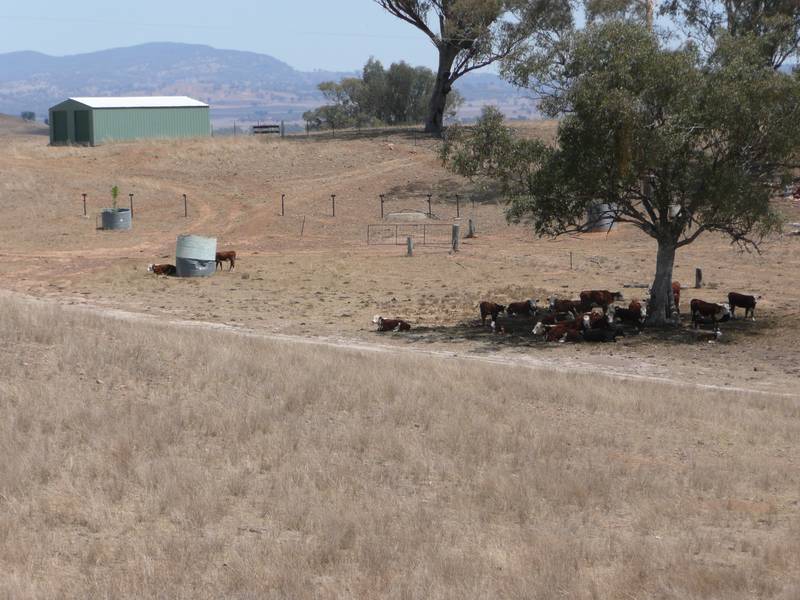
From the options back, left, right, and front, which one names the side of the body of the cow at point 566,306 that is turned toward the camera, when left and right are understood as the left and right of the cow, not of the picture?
left

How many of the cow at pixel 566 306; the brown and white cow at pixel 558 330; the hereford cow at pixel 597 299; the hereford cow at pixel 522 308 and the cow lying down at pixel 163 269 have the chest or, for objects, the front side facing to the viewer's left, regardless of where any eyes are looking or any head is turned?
3

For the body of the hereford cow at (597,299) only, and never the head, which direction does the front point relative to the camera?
to the viewer's right

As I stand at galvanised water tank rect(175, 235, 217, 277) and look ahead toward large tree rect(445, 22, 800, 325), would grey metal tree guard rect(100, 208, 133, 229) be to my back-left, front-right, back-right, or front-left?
back-left

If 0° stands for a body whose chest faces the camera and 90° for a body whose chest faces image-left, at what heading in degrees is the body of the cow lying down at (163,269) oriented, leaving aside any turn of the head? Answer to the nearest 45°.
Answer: approximately 90°

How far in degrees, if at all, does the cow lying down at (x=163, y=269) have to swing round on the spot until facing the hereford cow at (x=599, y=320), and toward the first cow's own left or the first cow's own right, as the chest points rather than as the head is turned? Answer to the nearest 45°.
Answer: approximately 135° to the first cow's own left

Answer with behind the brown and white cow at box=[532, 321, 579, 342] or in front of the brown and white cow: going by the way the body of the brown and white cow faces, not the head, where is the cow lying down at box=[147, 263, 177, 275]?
in front

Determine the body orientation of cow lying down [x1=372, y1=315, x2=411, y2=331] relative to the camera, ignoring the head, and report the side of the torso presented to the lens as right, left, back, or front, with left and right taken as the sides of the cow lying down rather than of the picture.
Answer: left

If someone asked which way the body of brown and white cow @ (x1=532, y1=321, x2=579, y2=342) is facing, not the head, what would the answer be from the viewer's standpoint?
to the viewer's left
